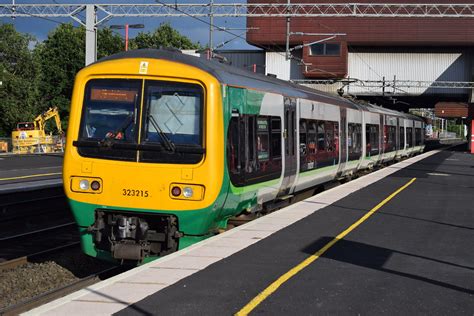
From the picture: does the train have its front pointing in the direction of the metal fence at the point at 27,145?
no

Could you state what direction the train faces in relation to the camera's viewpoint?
facing the viewer and to the left of the viewer

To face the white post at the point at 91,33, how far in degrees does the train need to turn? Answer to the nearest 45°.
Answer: approximately 135° to its right
